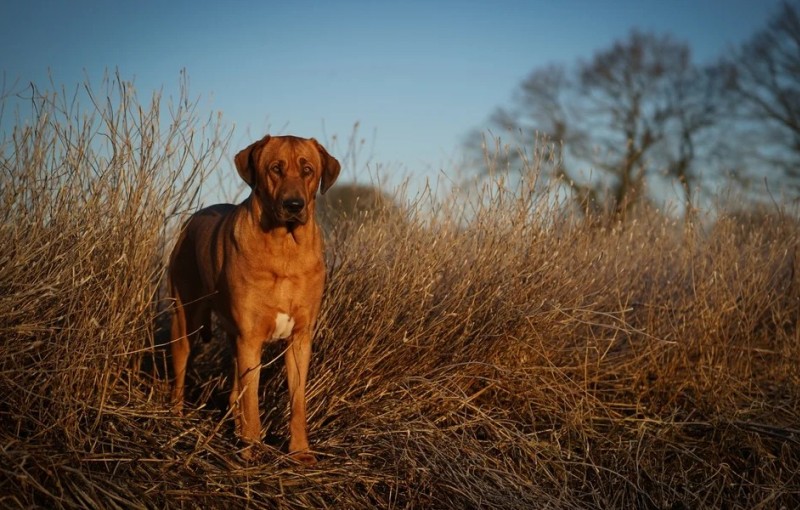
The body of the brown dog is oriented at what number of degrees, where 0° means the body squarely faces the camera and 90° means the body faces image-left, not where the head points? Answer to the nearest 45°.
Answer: approximately 315°
